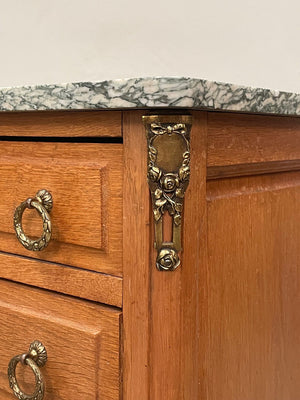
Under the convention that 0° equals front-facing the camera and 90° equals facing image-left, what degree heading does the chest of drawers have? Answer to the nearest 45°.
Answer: approximately 45°
